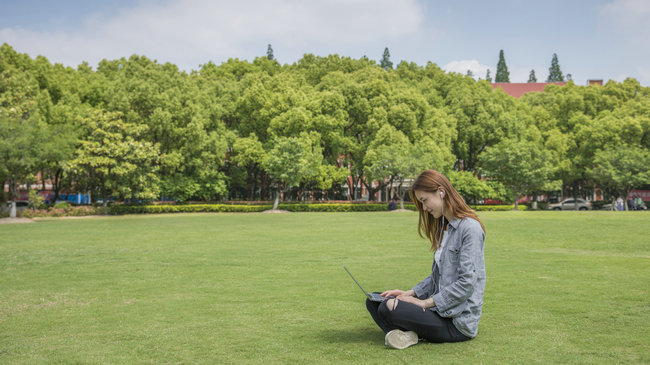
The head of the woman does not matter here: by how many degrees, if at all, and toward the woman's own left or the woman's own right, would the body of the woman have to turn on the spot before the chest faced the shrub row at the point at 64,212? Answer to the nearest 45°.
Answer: approximately 45° to the woman's own right

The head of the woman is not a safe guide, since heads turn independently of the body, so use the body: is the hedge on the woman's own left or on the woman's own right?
on the woman's own right

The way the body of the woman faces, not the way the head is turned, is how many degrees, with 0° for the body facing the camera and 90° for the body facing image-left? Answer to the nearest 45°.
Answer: approximately 90°

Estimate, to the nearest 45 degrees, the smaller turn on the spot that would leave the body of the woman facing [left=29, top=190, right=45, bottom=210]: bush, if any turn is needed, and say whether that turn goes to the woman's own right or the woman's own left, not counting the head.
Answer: approximately 45° to the woman's own right

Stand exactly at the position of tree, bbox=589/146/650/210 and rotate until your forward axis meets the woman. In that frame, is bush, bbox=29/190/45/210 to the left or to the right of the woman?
right

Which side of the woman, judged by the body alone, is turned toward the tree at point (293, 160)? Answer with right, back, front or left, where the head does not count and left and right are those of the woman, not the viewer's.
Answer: right

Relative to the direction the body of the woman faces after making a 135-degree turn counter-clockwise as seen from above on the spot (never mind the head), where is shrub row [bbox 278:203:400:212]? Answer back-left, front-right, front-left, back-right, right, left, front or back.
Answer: back-left

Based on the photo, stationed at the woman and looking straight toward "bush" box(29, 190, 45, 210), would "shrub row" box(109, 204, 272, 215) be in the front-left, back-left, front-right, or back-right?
front-right

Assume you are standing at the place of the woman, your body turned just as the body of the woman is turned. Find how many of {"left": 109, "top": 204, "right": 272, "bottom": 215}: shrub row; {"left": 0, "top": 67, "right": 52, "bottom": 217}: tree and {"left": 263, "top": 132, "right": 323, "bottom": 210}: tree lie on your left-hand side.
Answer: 0
